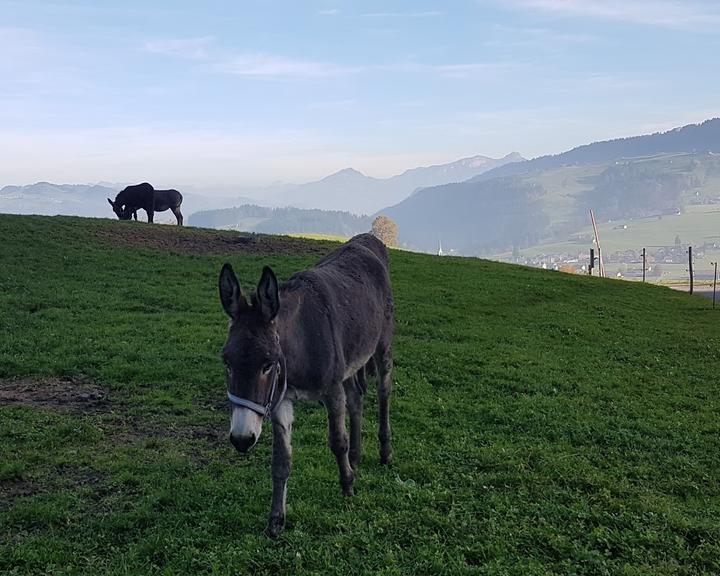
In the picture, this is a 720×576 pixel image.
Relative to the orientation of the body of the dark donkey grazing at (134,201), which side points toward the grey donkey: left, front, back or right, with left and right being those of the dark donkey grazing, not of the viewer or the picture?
left

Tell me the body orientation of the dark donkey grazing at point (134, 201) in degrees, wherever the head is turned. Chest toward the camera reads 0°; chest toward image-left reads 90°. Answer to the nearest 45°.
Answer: approximately 90°

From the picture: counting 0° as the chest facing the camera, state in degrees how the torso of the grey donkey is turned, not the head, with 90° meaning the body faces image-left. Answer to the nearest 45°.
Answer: approximately 45°

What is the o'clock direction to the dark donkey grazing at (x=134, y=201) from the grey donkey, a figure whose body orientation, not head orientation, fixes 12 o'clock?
The dark donkey grazing is roughly at 4 o'clock from the grey donkey.

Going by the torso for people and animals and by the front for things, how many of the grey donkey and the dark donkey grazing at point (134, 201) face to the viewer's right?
0
